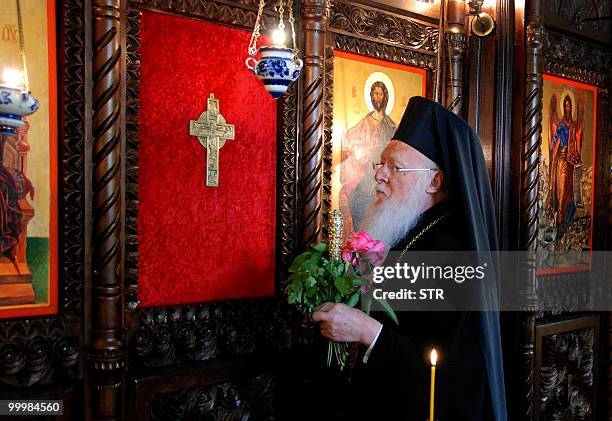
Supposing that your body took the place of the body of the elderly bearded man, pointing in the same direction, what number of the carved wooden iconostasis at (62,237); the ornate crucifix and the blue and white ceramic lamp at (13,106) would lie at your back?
0

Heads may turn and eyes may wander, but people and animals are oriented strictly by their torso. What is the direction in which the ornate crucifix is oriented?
toward the camera

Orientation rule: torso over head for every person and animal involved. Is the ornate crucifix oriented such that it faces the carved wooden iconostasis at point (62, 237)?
no

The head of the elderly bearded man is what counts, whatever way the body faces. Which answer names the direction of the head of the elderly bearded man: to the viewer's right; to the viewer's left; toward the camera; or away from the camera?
to the viewer's left

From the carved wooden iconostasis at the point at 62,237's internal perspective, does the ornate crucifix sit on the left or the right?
on its left

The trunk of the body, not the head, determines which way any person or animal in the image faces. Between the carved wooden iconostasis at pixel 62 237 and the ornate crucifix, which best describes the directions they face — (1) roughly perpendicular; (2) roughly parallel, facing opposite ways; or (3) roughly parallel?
roughly parallel

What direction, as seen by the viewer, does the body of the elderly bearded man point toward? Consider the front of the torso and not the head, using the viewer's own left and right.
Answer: facing to the left of the viewer

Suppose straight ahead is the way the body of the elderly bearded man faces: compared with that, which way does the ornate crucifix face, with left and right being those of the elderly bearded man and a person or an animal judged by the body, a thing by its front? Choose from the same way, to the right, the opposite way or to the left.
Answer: to the left

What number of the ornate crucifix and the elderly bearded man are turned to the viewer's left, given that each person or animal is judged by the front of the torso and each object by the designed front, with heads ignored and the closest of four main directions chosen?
1
